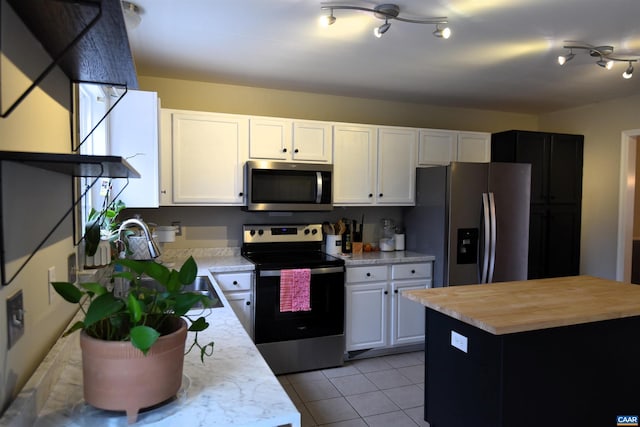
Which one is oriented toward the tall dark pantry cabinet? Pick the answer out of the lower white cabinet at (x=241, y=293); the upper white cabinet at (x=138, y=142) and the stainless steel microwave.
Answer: the upper white cabinet

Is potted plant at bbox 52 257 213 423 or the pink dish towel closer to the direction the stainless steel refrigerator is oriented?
the potted plant

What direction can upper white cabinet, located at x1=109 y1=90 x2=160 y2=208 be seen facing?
to the viewer's right

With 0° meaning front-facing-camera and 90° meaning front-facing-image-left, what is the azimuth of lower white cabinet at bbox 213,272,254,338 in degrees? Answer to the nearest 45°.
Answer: approximately 0°

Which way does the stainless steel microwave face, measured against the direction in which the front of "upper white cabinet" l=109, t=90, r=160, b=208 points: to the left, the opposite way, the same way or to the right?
to the right

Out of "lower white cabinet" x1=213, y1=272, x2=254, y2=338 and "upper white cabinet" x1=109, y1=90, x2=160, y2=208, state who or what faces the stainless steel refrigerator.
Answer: the upper white cabinet

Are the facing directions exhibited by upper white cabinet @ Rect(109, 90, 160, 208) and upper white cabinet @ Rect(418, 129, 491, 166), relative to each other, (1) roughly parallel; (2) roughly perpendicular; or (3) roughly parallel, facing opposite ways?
roughly perpendicular

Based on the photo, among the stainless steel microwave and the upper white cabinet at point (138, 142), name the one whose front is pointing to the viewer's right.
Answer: the upper white cabinet
